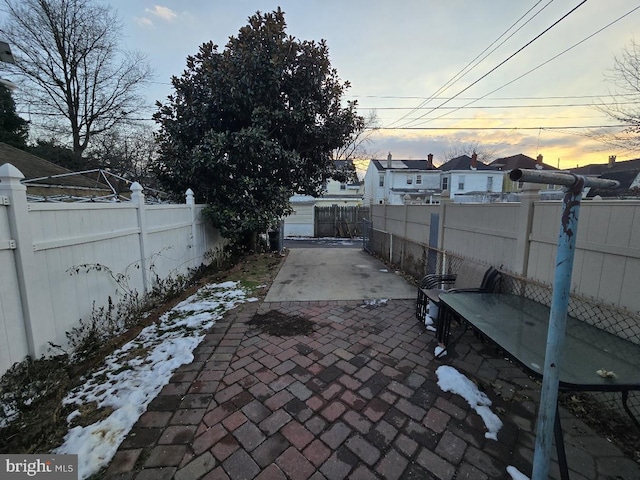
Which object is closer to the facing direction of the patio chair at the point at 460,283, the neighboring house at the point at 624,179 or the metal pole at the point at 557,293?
the metal pole

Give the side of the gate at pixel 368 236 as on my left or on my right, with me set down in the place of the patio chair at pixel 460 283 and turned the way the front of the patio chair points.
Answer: on my right

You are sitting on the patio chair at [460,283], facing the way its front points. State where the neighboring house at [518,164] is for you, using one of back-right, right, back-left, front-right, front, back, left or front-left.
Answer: back-right

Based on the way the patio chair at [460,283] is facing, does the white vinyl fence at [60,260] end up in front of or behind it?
in front

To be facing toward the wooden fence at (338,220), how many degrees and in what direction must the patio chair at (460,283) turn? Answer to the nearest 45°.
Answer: approximately 90° to its right

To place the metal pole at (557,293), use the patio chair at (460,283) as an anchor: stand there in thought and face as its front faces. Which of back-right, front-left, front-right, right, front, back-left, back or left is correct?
front-left

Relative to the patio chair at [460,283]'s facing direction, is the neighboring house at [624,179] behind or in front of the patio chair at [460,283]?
behind

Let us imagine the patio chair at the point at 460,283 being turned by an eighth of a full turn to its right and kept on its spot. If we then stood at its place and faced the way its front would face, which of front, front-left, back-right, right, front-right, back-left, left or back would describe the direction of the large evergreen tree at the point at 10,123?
front
